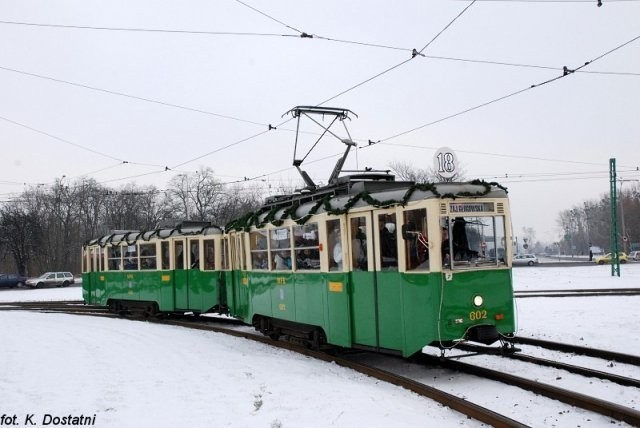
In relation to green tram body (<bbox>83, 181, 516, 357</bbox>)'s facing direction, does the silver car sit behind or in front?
behind

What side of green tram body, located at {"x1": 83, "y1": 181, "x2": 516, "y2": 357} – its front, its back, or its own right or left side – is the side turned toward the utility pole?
left

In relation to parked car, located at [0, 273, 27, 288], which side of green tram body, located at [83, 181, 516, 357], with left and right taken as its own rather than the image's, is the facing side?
back

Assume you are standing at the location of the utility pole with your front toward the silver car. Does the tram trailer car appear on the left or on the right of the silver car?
left

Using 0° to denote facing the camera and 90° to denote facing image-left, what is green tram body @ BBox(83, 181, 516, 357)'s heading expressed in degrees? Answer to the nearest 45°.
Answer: approximately 315°
